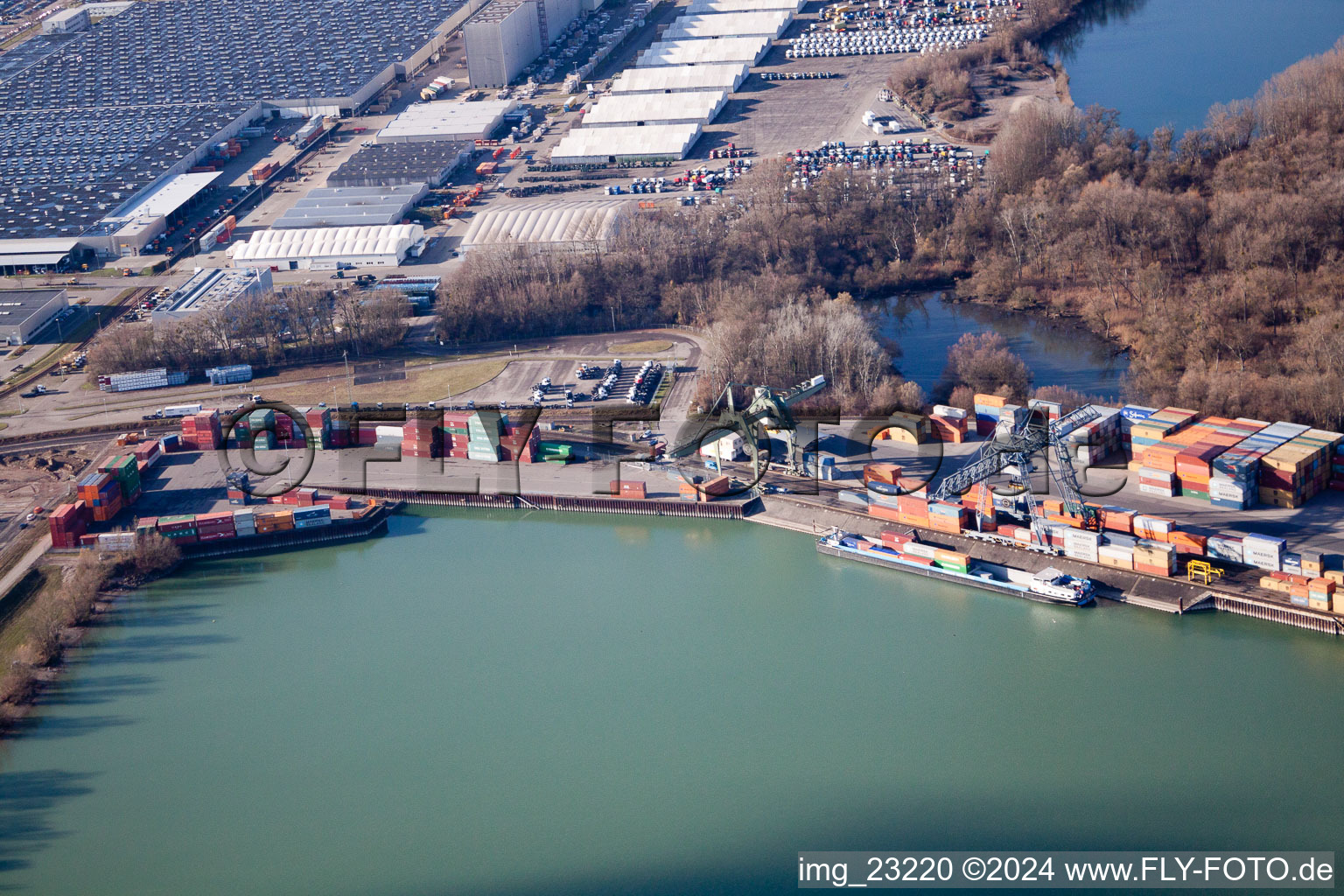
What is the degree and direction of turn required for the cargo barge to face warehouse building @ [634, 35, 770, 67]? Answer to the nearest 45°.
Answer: approximately 45° to its right

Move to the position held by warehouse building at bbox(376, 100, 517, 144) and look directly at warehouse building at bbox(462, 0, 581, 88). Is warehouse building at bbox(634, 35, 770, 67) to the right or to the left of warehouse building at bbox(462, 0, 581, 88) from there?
right

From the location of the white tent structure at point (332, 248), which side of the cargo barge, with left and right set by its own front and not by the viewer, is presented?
front

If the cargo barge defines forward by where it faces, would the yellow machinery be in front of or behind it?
behind

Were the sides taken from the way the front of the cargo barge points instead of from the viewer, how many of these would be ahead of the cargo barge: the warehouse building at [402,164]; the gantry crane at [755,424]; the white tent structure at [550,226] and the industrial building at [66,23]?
4

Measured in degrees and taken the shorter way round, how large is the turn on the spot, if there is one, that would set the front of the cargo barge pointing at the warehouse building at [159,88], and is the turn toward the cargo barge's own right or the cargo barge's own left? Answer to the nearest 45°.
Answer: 0° — it already faces it

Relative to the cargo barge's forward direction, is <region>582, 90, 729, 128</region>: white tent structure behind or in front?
in front

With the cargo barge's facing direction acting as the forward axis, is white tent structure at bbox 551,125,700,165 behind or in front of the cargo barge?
in front

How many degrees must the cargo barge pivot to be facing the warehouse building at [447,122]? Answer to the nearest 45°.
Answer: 0° — it already faces it

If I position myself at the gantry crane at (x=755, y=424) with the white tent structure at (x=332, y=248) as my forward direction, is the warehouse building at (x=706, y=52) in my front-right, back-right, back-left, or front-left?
front-right

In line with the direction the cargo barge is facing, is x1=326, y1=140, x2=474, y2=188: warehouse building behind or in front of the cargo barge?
in front

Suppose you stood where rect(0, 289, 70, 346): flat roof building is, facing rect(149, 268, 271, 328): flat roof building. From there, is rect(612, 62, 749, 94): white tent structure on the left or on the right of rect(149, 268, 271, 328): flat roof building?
left

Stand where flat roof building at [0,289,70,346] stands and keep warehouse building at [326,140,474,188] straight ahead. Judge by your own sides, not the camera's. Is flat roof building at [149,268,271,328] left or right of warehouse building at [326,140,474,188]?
right

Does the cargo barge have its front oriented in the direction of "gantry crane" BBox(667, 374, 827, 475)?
yes

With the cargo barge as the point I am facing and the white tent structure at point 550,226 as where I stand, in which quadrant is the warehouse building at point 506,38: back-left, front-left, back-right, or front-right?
back-left

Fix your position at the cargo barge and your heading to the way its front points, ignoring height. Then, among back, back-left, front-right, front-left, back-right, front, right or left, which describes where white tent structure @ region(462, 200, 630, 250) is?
front

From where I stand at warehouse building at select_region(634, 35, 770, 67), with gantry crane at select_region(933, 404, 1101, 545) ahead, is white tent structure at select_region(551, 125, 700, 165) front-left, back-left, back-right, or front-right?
front-right

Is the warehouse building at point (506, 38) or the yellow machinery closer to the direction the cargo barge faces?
the warehouse building

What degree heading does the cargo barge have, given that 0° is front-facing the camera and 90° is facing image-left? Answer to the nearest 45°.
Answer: approximately 135°
